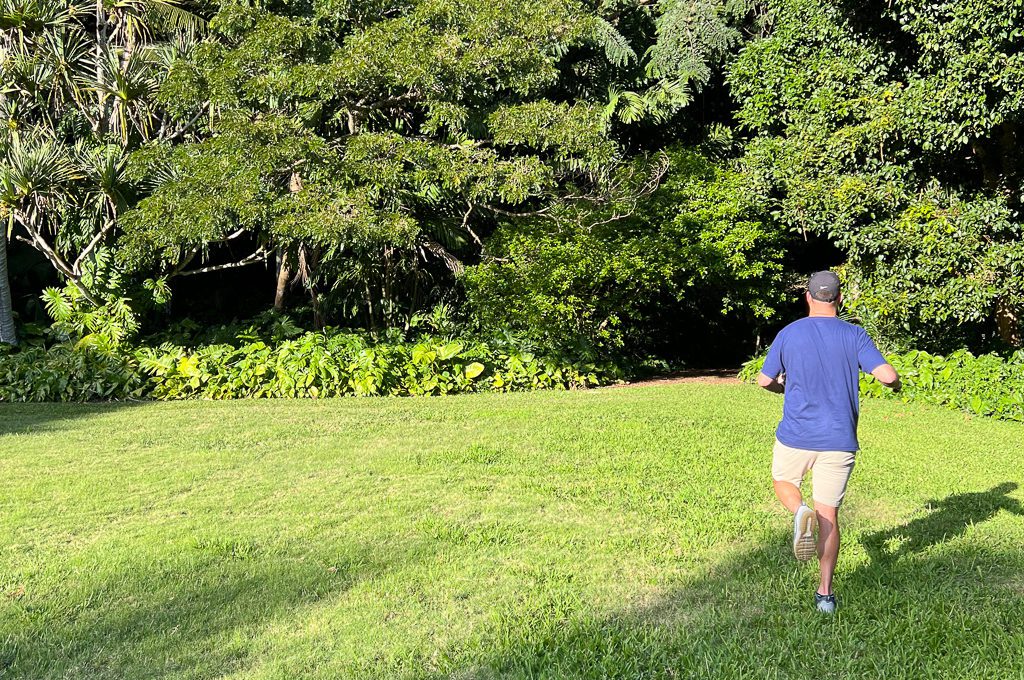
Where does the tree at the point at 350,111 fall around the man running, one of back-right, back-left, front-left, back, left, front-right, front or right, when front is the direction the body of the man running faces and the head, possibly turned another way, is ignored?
front-left

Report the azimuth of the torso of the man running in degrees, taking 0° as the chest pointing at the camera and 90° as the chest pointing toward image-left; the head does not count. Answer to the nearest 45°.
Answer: approximately 180°

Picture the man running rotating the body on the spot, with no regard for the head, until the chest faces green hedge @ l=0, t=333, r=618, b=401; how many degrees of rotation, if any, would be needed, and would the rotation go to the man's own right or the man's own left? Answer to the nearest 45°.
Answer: approximately 45° to the man's own left

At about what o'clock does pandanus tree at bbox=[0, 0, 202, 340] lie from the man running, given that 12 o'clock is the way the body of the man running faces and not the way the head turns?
The pandanus tree is roughly at 10 o'clock from the man running.

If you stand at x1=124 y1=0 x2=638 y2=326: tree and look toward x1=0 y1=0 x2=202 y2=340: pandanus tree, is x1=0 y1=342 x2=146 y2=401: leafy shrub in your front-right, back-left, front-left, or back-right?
front-left

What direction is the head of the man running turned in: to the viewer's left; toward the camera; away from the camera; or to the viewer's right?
away from the camera

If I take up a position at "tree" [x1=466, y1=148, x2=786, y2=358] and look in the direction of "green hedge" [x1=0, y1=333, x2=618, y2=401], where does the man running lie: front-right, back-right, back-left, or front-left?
front-left

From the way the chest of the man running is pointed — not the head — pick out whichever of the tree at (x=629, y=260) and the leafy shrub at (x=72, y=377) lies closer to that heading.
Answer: the tree

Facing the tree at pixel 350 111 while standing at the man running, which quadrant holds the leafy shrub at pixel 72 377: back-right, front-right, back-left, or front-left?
front-left
